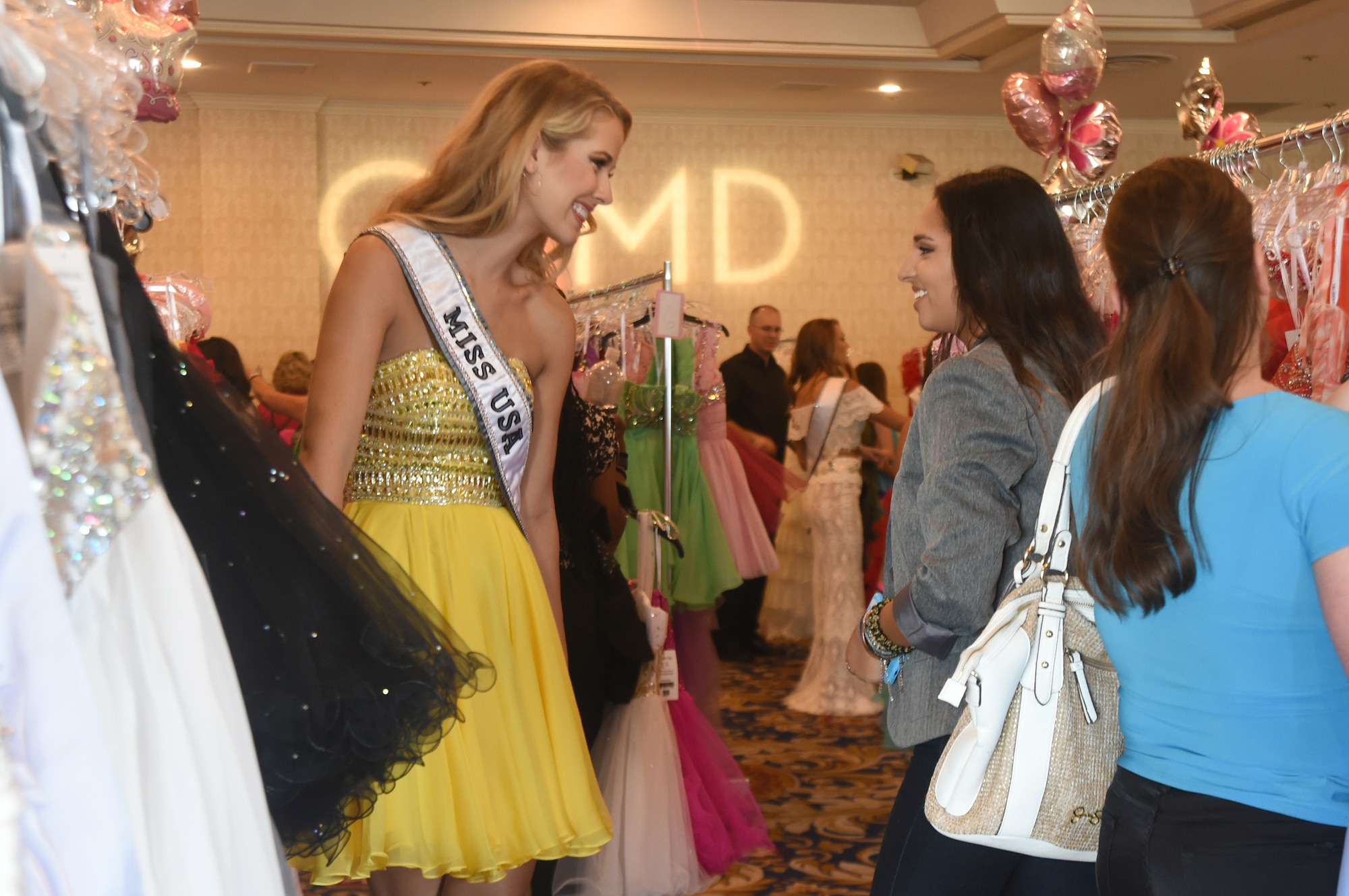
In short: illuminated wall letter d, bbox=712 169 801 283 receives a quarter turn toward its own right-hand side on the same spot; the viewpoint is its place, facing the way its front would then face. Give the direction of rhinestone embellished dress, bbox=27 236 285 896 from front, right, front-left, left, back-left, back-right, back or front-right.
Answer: left

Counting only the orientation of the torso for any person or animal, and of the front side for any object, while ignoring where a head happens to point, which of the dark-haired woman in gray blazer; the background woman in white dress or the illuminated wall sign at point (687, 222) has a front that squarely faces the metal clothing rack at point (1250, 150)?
the illuminated wall sign

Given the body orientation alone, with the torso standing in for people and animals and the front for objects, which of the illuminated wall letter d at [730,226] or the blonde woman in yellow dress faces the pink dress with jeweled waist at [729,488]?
the illuminated wall letter d

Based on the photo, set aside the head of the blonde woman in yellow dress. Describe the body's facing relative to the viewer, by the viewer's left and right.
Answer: facing the viewer and to the right of the viewer

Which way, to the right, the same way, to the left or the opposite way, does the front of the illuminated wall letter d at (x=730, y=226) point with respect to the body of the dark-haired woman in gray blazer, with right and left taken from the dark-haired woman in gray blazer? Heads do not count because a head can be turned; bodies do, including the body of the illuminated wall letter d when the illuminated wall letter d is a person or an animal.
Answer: to the left

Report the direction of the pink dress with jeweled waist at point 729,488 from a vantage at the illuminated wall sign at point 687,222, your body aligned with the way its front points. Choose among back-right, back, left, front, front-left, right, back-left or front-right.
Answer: front

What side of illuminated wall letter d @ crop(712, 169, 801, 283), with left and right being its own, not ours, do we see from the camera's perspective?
front

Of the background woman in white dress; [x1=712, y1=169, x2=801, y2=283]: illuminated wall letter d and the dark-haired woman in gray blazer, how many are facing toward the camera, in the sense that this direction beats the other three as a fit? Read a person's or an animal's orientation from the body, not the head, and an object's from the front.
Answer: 1

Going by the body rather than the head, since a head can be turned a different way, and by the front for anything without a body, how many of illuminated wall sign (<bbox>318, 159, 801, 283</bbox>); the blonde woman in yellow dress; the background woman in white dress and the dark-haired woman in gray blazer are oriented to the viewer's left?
1

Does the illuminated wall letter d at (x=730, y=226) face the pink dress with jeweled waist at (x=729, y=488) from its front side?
yes

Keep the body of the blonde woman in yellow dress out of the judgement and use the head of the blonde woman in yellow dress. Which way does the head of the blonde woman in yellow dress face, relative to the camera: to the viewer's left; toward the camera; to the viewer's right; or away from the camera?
to the viewer's right

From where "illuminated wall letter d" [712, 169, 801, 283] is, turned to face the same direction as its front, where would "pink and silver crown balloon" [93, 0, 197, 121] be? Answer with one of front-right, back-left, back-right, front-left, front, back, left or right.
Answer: front

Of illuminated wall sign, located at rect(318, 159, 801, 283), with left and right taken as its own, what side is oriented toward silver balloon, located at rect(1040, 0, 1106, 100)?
front

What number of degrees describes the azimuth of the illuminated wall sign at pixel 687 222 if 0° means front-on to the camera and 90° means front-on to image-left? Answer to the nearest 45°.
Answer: approximately 0°
